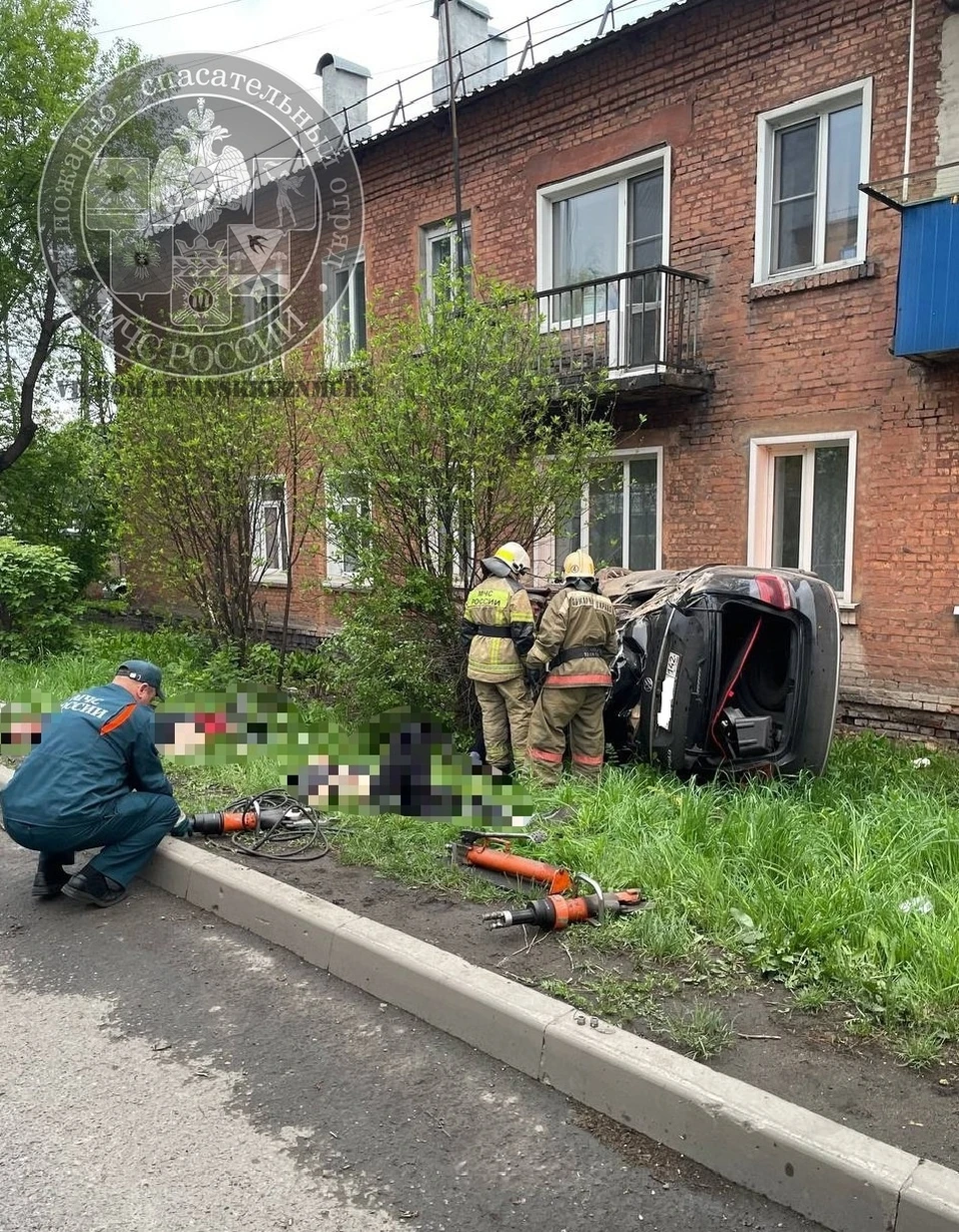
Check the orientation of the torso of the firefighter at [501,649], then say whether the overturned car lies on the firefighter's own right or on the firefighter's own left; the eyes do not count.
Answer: on the firefighter's own right

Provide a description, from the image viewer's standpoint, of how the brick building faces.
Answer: facing the viewer and to the left of the viewer

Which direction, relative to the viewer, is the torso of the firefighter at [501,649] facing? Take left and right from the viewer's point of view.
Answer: facing away from the viewer and to the right of the viewer

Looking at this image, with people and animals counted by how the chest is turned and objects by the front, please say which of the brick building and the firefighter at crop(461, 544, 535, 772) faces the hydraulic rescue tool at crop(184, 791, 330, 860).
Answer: the brick building

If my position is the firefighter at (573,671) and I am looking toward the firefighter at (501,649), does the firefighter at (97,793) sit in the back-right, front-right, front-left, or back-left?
front-left

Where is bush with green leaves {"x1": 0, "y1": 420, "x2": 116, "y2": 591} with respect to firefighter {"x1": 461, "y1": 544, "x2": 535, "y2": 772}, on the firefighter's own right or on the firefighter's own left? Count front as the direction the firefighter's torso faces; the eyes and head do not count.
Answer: on the firefighter's own left

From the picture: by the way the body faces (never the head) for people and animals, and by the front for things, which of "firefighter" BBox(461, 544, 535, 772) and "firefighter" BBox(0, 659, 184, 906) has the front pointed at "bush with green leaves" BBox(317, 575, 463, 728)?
"firefighter" BBox(0, 659, 184, 906)

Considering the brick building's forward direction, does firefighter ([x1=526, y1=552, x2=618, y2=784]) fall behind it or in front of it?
in front

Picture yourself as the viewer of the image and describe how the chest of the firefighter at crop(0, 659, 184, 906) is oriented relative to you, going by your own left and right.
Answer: facing away from the viewer and to the right of the viewer

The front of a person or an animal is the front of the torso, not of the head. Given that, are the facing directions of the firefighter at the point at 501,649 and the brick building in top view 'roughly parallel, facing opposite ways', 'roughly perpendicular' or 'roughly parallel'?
roughly parallel, facing opposite ways

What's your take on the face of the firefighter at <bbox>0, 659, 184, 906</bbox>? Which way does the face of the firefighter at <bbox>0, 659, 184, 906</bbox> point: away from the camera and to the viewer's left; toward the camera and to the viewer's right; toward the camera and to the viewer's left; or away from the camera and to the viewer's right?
away from the camera and to the viewer's right

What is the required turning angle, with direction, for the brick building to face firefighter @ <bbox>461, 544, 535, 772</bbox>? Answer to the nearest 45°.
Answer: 0° — it already faces them

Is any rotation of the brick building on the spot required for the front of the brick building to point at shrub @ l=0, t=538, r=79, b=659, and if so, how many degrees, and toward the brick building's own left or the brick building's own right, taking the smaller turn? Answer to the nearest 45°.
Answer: approximately 45° to the brick building's own right
